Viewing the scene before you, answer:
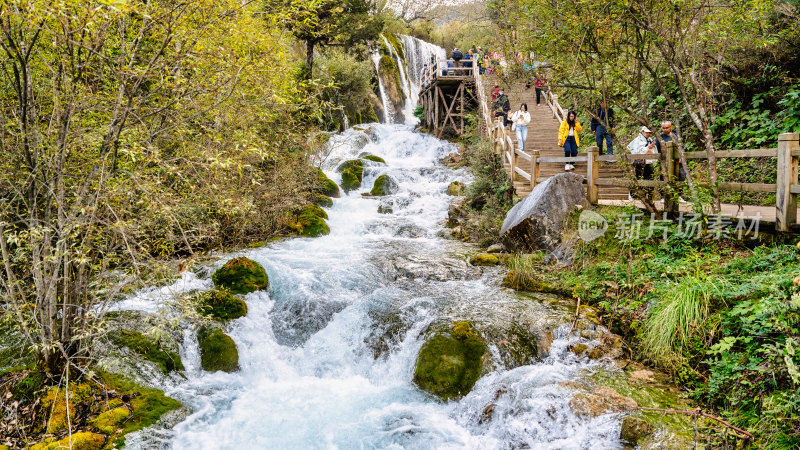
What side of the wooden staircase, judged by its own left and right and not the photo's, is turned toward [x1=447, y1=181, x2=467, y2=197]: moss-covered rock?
right

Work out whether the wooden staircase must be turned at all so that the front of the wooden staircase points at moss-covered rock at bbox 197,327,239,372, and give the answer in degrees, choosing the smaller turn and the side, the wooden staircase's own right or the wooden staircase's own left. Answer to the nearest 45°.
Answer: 0° — it already faces it

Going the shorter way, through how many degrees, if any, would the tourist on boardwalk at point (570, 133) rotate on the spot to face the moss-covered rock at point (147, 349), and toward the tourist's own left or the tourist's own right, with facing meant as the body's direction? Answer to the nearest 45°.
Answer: approximately 45° to the tourist's own right

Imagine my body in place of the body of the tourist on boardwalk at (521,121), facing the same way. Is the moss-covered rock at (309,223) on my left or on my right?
on my right

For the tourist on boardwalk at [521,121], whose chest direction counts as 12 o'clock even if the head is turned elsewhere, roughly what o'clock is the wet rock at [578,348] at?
The wet rock is roughly at 12 o'clock from the tourist on boardwalk.

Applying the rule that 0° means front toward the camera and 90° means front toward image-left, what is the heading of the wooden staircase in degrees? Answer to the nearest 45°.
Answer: approximately 0°

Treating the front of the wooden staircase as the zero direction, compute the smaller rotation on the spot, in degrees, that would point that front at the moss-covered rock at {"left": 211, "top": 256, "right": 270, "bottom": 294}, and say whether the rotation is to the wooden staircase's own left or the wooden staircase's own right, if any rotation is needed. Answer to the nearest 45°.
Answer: approximately 45° to the wooden staircase's own right

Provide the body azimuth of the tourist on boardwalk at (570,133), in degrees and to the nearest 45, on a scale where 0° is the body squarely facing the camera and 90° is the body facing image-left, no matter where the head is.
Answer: approximately 0°
